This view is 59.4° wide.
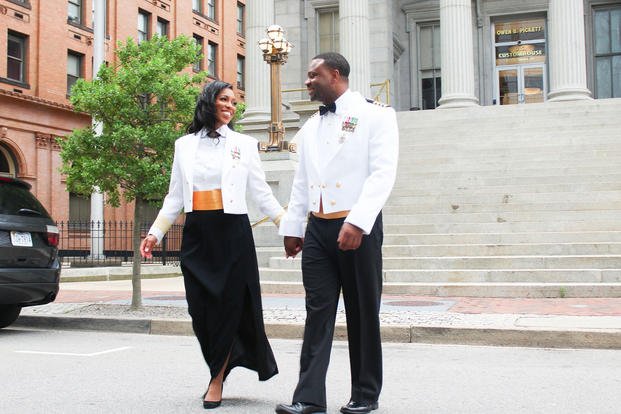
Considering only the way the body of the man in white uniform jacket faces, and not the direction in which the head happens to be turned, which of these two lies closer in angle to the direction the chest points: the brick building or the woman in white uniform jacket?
the woman in white uniform jacket

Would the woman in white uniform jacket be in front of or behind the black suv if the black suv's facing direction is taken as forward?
behind

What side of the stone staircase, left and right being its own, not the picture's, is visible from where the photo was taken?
front

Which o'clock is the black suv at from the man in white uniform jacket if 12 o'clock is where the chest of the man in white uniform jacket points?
The black suv is roughly at 3 o'clock from the man in white uniform jacket.

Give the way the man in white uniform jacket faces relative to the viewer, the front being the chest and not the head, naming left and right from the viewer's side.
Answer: facing the viewer and to the left of the viewer

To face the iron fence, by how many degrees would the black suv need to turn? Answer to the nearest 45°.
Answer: approximately 45° to its right

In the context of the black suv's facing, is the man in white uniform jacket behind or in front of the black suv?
behind

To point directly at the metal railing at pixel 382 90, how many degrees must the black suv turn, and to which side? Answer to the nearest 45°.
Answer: approximately 90° to its right

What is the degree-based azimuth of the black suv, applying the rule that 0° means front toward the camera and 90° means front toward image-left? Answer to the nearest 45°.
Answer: approximately 135°

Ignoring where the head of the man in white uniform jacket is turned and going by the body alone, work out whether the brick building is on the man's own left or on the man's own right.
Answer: on the man's own right

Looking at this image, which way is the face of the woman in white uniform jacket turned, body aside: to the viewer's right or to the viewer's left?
to the viewer's right

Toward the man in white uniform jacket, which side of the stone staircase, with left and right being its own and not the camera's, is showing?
front
